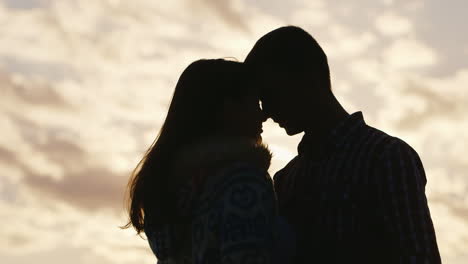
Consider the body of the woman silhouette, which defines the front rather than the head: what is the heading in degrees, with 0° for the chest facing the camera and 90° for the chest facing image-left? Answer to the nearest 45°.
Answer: approximately 270°

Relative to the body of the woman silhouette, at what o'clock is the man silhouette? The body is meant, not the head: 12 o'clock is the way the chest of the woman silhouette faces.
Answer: The man silhouette is roughly at 11 o'clock from the woman silhouette.
